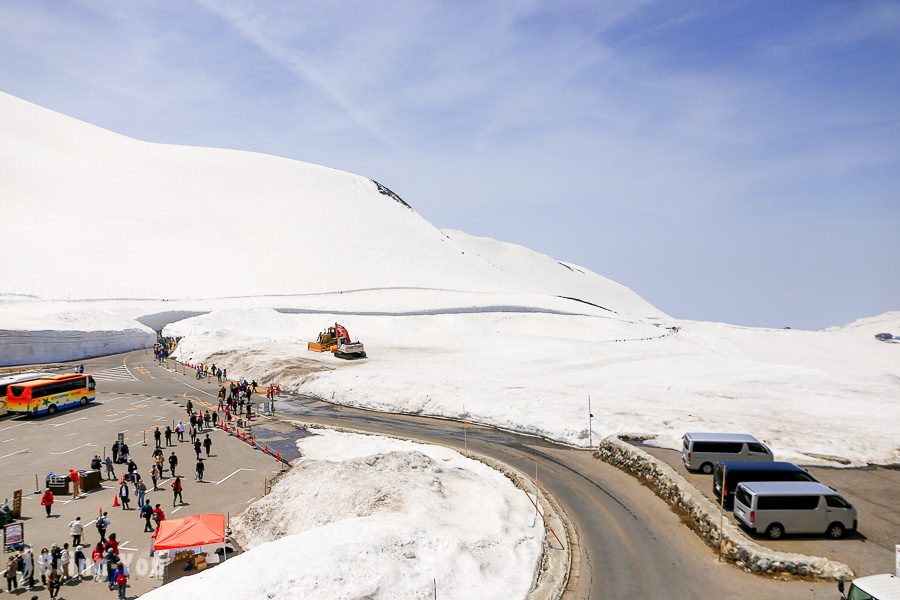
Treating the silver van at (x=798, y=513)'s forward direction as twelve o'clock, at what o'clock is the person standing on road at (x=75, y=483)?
The person standing on road is roughly at 7 o'clock from the silver van.

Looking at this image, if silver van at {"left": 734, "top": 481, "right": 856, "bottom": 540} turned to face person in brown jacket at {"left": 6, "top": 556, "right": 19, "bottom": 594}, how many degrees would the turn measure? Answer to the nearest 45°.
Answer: approximately 180°

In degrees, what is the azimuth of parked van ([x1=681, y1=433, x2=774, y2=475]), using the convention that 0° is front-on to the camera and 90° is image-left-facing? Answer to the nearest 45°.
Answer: approximately 225°

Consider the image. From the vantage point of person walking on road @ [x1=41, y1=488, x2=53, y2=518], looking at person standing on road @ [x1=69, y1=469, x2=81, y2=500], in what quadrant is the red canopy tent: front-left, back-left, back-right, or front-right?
back-right

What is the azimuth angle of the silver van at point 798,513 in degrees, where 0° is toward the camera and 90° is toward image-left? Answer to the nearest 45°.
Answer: approximately 225°

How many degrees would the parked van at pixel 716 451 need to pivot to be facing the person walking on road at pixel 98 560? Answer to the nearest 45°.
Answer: approximately 180°
